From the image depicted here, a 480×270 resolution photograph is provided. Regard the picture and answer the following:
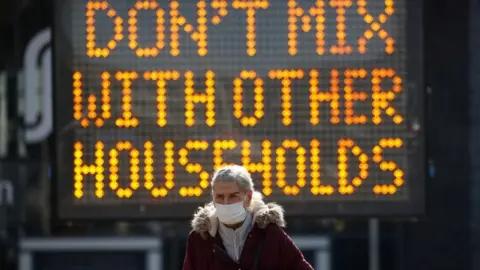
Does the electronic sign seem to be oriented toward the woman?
yes

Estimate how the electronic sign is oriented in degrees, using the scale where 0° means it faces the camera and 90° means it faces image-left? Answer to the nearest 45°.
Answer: approximately 0°
